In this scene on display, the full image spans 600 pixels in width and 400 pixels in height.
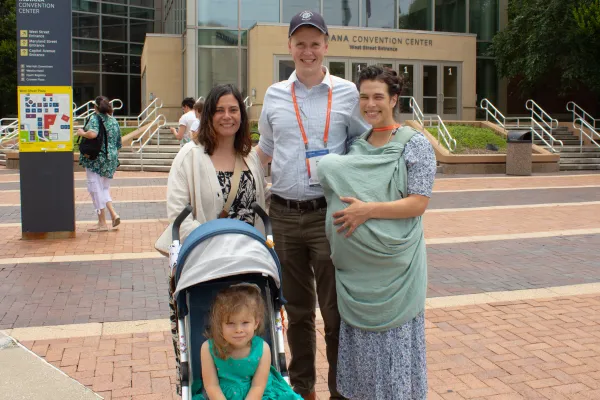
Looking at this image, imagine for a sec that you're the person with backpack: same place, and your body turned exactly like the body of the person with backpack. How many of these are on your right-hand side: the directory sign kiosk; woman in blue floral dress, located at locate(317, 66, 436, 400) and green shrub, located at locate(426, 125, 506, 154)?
1

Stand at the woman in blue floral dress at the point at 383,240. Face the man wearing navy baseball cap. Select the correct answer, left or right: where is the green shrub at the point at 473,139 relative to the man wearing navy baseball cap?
right

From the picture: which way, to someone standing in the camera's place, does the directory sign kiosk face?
facing the viewer

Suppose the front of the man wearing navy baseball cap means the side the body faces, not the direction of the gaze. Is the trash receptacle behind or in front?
behind

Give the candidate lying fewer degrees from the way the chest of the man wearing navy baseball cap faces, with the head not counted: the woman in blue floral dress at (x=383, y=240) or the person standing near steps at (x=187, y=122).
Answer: the woman in blue floral dress

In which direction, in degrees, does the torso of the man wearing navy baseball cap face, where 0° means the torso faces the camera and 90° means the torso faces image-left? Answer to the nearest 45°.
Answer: approximately 0°

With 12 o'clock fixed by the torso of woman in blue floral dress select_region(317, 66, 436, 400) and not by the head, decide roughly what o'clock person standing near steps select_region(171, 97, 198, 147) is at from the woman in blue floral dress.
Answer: The person standing near steps is roughly at 4 o'clock from the woman in blue floral dress.

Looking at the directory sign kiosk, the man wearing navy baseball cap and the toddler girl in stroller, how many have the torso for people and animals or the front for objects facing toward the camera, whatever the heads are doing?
3

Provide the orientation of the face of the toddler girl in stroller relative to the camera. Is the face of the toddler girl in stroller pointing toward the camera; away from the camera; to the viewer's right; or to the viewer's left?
toward the camera

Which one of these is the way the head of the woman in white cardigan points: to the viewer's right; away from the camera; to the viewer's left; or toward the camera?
toward the camera

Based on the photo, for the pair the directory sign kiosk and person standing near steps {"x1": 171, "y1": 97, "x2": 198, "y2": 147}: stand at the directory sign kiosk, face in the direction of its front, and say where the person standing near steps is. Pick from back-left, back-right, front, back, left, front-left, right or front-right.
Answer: back-left

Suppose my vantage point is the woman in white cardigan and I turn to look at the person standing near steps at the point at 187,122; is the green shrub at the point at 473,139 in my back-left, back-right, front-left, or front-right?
front-right

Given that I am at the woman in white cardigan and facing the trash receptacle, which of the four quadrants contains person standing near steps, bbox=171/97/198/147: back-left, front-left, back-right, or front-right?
front-left

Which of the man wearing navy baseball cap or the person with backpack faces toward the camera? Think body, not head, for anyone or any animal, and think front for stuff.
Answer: the man wearing navy baseball cap

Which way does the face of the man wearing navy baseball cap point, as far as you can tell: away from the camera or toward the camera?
toward the camera

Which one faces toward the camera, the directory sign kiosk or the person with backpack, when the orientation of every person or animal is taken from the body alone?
the directory sign kiosk

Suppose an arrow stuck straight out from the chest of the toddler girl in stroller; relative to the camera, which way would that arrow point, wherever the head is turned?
toward the camera

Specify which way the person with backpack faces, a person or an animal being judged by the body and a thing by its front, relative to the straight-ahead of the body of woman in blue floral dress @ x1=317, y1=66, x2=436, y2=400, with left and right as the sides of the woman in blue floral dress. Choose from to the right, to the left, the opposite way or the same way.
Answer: to the right

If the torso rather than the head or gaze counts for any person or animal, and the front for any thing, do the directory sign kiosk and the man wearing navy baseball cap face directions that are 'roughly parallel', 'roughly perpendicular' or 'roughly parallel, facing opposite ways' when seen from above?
roughly parallel

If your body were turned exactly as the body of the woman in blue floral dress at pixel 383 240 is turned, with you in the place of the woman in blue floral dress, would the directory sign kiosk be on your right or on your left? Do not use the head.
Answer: on your right
